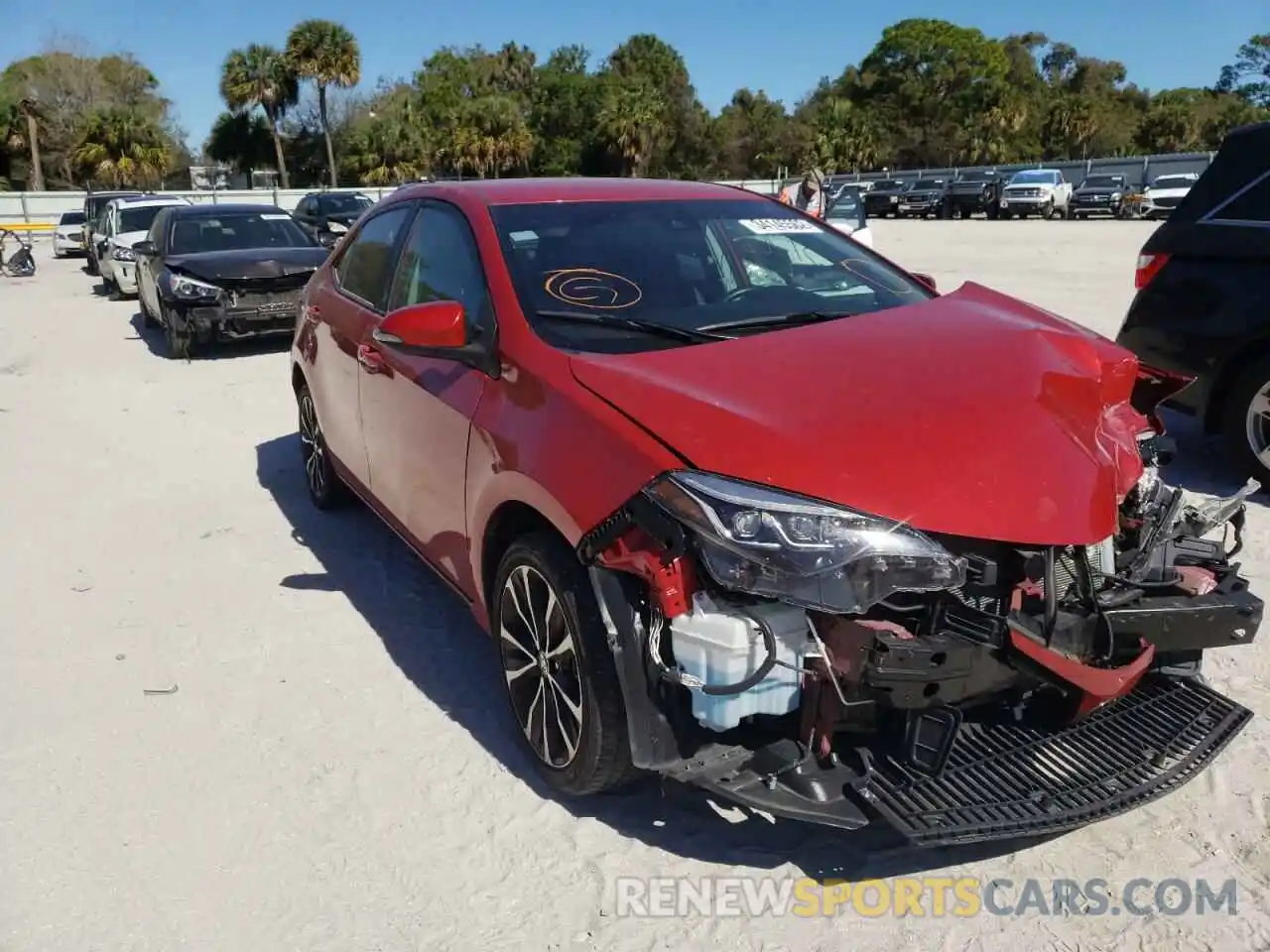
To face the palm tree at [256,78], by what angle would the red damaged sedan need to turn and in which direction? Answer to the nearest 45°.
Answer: approximately 180°

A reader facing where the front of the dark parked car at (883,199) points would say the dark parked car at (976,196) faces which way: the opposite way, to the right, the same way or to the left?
the same way

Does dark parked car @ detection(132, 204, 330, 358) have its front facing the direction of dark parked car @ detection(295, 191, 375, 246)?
no

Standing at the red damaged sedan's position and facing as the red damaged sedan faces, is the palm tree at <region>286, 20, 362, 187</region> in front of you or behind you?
behind

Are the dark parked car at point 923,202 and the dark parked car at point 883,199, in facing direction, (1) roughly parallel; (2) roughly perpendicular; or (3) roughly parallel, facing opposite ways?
roughly parallel

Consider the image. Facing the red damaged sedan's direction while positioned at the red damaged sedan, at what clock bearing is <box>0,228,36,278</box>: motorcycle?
The motorcycle is roughly at 6 o'clock from the red damaged sedan.

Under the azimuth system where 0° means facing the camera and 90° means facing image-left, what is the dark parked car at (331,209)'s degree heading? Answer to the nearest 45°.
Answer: approximately 315°

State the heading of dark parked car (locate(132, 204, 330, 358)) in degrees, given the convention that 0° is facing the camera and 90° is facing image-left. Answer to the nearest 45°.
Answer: approximately 315°

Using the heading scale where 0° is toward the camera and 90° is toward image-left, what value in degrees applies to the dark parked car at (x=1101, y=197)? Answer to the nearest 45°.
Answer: approximately 45°

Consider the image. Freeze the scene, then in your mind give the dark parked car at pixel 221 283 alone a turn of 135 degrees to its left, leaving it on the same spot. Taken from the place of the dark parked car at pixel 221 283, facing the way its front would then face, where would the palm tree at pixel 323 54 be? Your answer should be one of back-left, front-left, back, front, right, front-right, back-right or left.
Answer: front

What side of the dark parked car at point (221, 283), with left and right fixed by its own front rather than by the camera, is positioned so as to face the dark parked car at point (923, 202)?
left

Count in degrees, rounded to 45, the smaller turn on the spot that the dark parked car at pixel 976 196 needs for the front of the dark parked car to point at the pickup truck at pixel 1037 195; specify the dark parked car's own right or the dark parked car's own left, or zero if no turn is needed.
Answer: approximately 90° to the dark parked car's own left

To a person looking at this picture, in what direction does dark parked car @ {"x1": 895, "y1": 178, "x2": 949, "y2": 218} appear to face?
facing the viewer and to the left of the viewer

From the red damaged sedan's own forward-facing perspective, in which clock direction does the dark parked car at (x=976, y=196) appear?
The dark parked car is roughly at 8 o'clock from the red damaged sedan.

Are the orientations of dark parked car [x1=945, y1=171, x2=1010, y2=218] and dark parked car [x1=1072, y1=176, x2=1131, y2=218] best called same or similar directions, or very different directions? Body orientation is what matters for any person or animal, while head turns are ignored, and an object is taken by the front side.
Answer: same or similar directions

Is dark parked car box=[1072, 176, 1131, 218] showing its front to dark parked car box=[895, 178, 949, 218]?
no
